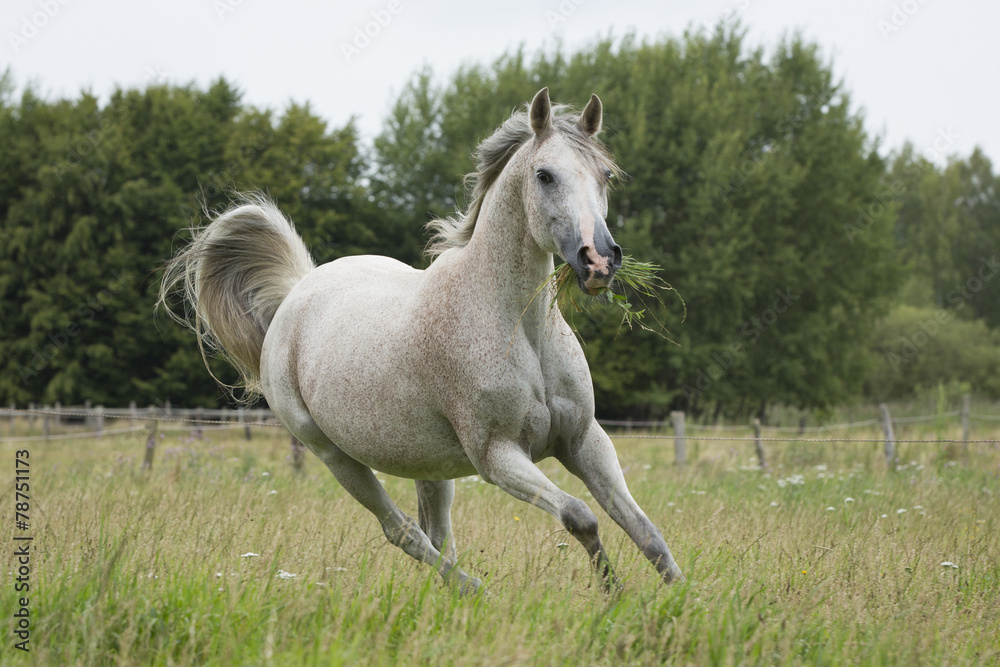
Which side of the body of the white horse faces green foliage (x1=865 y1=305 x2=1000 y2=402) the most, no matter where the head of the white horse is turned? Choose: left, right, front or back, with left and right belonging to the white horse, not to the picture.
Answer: left

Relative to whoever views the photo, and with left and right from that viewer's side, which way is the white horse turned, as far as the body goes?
facing the viewer and to the right of the viewer

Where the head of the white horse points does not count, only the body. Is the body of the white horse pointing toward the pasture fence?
no
